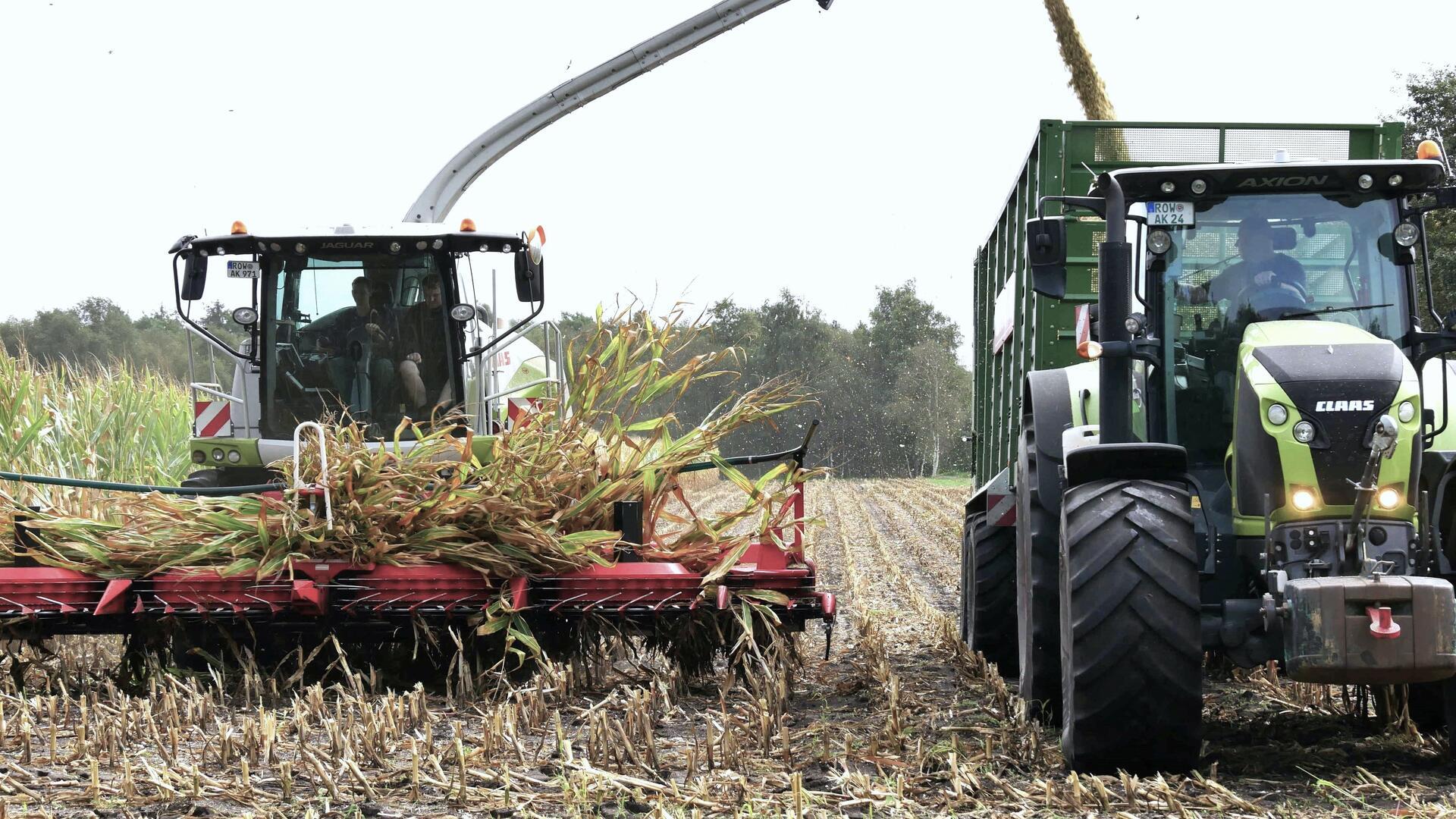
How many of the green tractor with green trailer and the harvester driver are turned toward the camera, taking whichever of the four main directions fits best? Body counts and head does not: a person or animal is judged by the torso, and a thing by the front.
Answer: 2

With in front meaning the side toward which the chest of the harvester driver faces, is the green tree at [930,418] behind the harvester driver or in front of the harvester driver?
behind

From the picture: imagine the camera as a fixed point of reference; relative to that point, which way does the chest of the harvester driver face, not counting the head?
toward the camera

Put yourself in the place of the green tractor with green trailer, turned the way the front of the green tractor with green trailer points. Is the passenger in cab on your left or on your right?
on your right

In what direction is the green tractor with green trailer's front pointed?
toward the camera

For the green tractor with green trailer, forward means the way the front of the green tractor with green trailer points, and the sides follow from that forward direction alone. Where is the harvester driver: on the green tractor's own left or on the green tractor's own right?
on the green tractor's own right

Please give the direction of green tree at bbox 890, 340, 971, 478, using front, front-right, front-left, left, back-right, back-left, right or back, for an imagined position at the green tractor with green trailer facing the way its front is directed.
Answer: back

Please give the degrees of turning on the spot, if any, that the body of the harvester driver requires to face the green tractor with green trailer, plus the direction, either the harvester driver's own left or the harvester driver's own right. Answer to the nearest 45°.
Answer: approximately 45° to the harvester driver's own left
